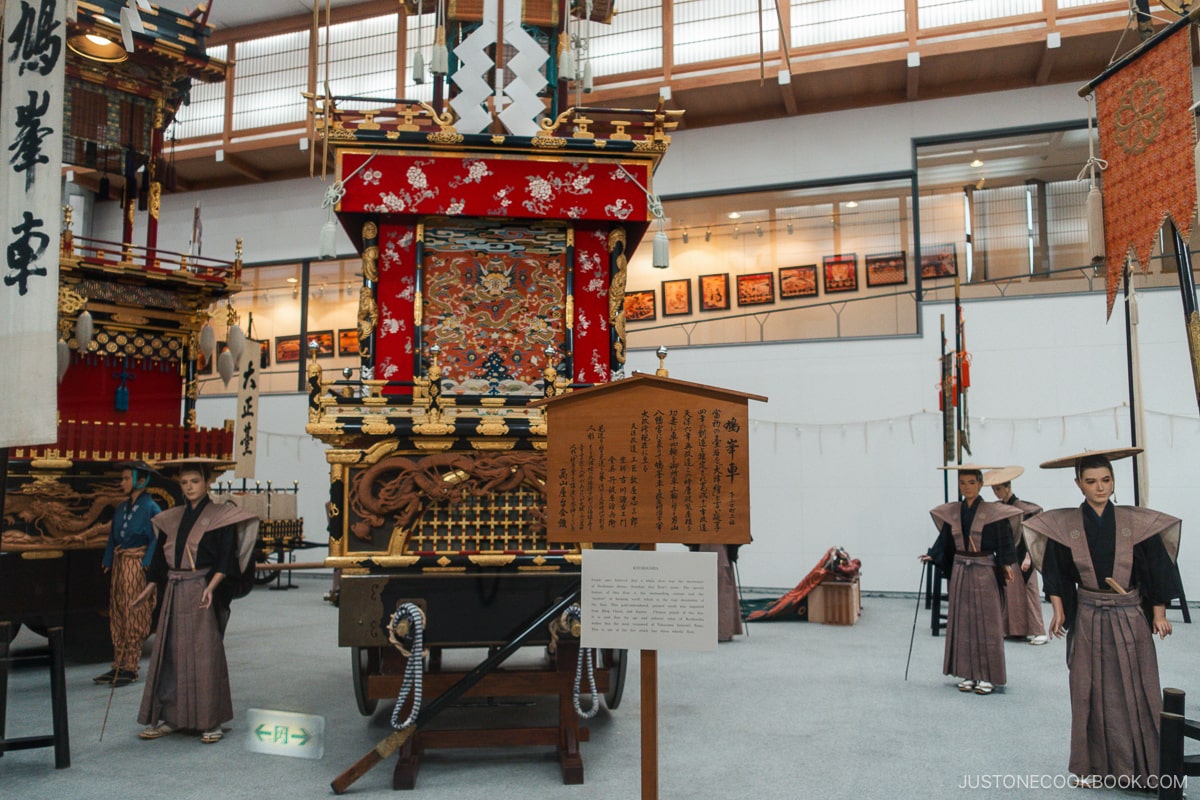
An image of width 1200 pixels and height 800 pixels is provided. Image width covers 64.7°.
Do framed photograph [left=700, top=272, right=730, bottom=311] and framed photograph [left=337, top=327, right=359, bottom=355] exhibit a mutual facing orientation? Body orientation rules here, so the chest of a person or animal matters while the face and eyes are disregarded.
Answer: no

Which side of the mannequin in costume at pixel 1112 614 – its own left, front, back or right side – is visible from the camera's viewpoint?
front

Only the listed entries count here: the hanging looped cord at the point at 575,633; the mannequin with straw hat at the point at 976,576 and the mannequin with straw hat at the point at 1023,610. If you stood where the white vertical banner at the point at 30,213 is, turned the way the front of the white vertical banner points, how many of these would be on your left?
3

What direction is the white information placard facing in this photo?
toward the camera

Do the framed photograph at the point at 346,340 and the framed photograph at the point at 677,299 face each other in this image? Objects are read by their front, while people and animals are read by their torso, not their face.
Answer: no

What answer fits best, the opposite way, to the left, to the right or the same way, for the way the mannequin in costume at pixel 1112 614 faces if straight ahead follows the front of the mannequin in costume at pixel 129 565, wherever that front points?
the same way

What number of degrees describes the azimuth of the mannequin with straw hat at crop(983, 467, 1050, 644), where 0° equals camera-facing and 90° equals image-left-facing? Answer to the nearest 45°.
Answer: approximately 45°

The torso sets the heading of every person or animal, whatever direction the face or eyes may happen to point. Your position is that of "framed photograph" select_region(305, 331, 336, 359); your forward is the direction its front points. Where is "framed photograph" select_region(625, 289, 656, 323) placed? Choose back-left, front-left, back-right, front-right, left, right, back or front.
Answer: front-left

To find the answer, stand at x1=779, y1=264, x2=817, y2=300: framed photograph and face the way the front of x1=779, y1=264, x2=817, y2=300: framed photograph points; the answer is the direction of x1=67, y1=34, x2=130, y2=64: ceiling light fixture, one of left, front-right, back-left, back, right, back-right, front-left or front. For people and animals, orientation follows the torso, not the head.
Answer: front-right

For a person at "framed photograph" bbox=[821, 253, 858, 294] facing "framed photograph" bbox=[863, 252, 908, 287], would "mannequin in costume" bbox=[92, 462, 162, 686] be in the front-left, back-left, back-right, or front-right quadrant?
back-right

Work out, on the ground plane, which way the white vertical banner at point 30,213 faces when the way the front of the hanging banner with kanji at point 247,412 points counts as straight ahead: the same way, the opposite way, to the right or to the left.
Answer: the same way

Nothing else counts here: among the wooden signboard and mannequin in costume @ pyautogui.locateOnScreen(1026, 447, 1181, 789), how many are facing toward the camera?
2

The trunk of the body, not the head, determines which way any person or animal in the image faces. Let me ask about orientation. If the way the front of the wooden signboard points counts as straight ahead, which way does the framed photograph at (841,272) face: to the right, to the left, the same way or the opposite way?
the same way

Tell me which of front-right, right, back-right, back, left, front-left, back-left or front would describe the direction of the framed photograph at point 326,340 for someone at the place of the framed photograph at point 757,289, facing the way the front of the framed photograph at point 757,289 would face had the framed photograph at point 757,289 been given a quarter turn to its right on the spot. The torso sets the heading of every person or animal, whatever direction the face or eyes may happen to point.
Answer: front

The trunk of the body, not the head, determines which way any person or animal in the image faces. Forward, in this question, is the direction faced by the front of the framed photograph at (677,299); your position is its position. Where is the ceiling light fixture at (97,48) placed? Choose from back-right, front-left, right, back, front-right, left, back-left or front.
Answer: front-right

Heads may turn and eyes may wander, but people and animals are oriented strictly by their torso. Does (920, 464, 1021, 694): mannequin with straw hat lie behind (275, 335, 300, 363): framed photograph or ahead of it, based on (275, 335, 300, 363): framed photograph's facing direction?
ahead

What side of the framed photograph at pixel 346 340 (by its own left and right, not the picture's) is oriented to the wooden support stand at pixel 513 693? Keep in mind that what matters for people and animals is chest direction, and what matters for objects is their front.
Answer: front

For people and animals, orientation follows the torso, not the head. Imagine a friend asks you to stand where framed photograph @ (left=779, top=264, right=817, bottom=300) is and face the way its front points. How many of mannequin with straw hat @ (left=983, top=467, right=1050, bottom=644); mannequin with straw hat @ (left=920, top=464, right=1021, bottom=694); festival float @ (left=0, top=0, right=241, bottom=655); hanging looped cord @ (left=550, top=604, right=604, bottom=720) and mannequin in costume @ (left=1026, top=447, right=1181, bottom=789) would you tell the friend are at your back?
0

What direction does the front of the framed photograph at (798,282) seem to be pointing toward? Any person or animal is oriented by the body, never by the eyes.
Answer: toward the camera

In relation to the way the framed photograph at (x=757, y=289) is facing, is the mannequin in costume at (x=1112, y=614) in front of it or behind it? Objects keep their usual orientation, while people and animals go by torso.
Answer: in front

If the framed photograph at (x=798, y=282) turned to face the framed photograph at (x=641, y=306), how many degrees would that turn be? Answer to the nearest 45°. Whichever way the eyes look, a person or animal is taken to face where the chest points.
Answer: approximately 90° to its right

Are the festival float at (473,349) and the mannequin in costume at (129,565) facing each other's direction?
no
